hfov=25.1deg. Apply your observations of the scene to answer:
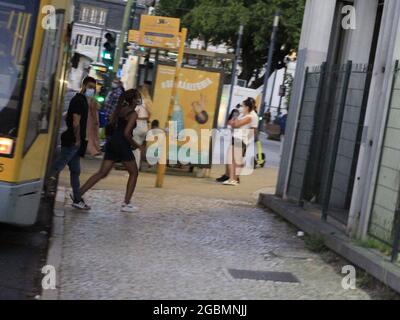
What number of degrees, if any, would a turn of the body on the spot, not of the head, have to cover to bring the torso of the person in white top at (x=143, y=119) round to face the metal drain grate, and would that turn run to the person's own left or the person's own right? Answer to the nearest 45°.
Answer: approximately 90° to the person's own left

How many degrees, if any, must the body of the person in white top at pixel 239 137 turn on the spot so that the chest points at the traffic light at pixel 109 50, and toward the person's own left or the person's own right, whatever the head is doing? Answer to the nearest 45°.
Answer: approximately 45° to the person's own right

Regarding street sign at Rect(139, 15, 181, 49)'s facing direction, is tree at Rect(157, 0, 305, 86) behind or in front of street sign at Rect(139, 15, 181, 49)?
behind

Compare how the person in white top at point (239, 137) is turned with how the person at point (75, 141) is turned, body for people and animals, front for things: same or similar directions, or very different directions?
very different directions

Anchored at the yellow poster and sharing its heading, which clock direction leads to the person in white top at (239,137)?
The person in white top is roughly at 10 o'clock from the yellow poster.

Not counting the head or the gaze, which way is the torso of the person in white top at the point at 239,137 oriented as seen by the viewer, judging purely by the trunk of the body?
to the viewer's left
